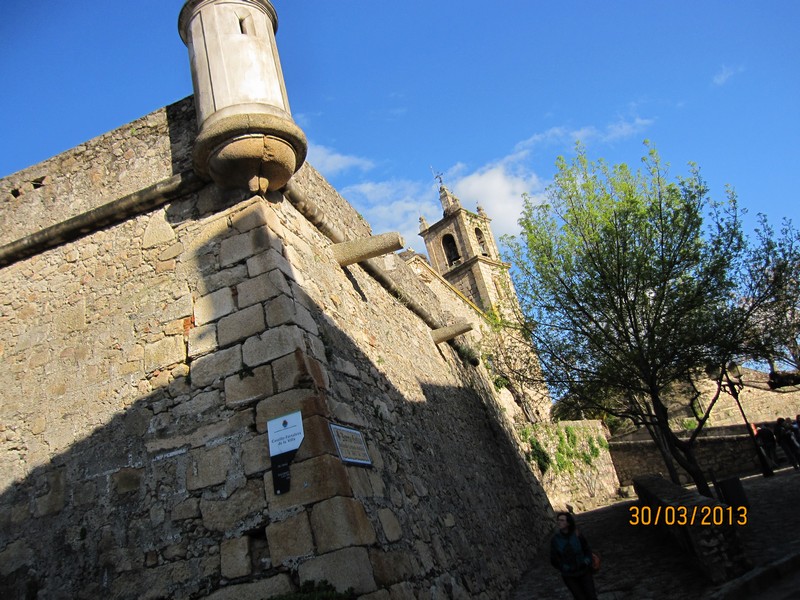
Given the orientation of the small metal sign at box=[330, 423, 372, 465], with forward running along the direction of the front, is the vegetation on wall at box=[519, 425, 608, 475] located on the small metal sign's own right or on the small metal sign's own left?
on the small metal sign's own left

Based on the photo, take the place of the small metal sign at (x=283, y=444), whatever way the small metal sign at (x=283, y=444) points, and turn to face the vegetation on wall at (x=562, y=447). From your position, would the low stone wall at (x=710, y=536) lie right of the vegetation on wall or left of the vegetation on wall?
right

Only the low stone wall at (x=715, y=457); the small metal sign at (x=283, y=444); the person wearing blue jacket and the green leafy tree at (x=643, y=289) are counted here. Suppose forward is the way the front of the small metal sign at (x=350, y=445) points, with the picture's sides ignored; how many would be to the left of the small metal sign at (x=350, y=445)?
3

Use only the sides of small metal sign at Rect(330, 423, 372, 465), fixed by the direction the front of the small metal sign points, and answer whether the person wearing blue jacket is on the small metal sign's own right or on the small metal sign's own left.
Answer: on the small metal sign's own left

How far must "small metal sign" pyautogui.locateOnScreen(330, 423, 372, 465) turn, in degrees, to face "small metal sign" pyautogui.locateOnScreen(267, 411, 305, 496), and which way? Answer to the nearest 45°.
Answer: approximately 90° to its right

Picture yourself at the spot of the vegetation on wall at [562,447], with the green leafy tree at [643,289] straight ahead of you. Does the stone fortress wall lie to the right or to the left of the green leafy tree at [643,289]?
right

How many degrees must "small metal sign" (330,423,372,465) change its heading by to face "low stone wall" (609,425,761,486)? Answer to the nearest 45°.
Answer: approximately 90° to its left

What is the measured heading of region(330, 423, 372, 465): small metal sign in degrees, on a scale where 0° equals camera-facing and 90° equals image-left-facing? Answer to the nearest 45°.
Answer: approximately 315°

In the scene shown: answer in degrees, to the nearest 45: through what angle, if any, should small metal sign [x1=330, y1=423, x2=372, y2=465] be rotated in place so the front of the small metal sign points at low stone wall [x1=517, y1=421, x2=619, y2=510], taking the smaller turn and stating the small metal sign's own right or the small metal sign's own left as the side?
approximately 90° to the small metal sign's own left

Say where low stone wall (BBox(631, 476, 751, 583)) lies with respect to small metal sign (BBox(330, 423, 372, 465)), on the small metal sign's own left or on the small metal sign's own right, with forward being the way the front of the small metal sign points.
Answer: on the small metal sign's own left

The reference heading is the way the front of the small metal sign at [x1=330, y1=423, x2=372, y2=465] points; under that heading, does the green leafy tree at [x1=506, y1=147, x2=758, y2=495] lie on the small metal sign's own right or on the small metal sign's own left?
on the small metal sign's own left
